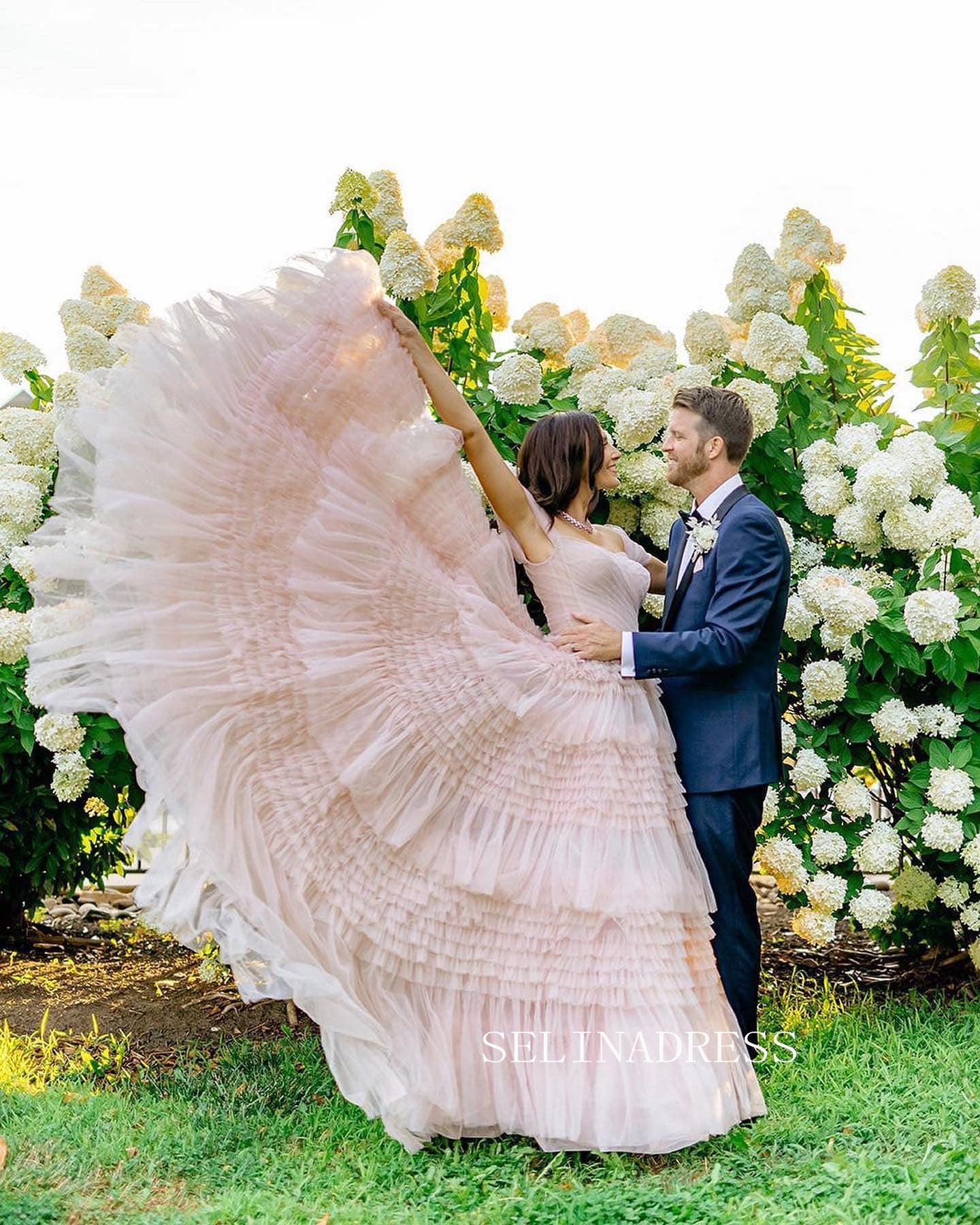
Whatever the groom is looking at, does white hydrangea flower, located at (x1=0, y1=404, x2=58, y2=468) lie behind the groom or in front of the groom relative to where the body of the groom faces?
in front

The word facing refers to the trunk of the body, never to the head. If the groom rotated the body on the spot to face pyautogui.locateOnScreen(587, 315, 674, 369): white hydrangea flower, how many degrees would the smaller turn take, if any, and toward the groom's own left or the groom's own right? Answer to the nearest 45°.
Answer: approximately 90° to the groom's own right

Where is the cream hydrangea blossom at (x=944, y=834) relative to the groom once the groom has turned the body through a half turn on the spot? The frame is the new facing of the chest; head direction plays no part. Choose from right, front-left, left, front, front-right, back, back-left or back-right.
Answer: front-left

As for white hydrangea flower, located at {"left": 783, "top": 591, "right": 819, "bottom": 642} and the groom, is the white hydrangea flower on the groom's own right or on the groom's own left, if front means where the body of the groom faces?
on the groom's own right

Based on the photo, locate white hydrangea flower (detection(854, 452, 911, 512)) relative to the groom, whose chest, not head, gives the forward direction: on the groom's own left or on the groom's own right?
on the groom's own right

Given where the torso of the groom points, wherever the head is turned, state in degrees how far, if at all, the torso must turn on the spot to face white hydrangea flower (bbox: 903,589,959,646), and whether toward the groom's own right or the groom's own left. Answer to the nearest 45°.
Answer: approximately 135° to the groom's own right

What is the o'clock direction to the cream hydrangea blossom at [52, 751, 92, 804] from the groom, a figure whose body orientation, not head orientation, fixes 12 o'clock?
The cream hydrangea blossom is roughly at 12 o'clock from the groom.

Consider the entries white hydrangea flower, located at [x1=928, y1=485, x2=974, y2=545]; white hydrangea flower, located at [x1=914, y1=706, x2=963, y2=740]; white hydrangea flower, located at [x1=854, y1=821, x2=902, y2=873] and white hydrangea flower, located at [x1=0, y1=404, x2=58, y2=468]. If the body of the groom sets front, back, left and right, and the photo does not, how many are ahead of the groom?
1

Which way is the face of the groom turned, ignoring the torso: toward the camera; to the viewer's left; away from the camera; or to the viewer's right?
to the viewer's left

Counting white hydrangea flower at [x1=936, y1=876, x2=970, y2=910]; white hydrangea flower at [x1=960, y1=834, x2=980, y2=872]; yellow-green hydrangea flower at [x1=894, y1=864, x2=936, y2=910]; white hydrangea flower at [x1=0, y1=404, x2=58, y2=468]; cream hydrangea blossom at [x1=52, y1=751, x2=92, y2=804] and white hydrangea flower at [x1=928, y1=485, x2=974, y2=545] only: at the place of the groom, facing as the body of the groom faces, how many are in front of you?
2

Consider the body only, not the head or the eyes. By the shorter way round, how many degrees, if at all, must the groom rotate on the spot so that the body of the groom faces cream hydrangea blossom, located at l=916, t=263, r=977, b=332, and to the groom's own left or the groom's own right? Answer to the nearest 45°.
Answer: approximately 135° to the groom's own right

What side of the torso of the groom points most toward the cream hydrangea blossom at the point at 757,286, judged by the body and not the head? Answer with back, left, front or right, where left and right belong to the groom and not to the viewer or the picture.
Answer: right

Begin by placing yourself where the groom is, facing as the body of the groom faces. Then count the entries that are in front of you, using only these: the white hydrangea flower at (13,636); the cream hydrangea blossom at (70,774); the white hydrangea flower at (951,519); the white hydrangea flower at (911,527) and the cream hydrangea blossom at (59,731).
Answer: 3

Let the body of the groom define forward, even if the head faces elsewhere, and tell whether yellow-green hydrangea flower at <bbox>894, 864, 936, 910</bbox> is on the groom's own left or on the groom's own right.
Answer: on the groom's own right

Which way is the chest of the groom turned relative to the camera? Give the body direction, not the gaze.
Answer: to the viewer's left
